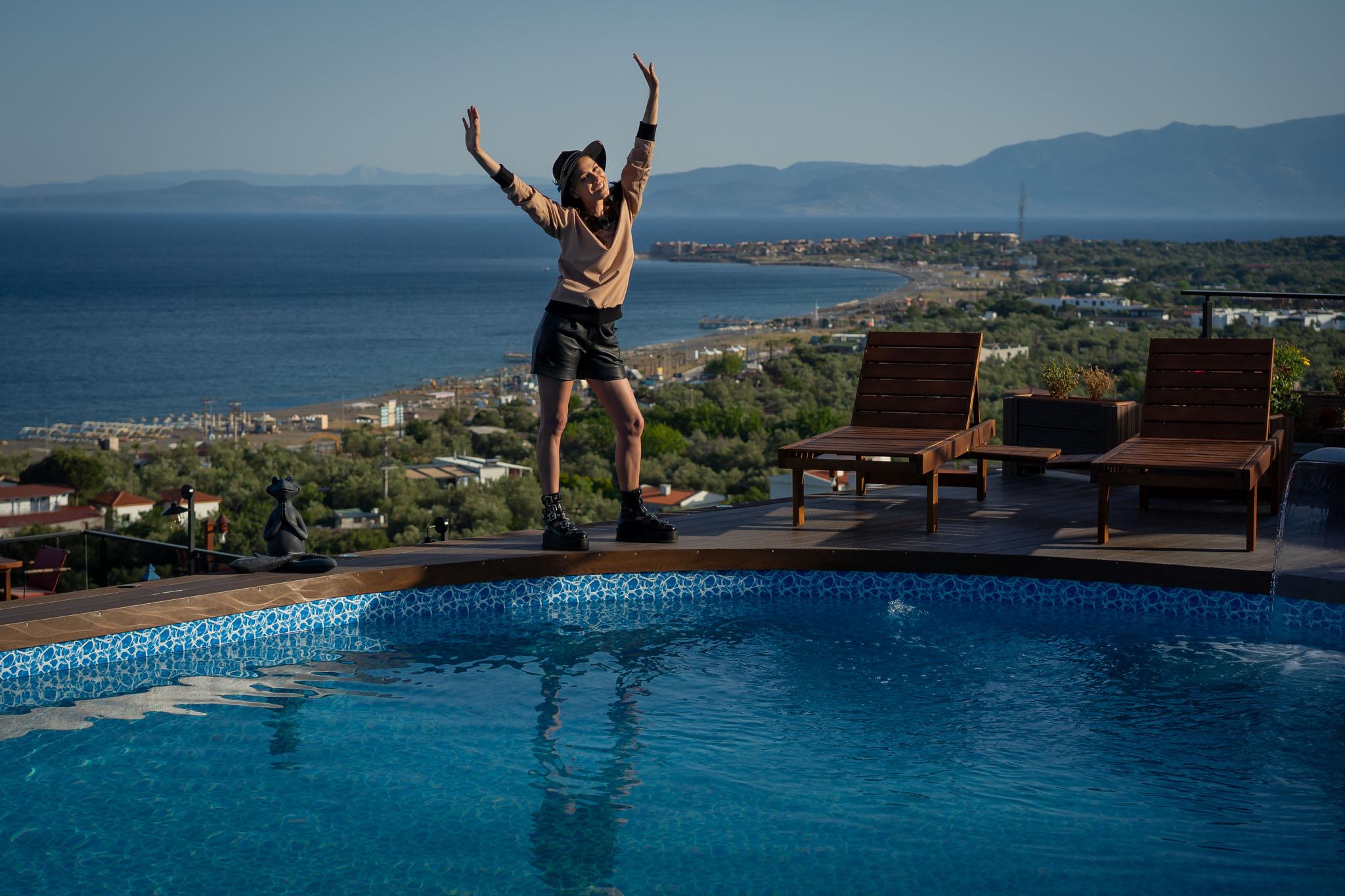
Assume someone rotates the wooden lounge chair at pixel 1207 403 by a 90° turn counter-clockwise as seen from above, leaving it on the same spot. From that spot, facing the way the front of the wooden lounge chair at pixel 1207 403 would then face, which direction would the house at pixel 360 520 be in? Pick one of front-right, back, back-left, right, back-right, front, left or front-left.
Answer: back-left

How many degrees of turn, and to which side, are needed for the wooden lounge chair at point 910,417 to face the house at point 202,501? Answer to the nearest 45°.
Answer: approximately 135° to its right

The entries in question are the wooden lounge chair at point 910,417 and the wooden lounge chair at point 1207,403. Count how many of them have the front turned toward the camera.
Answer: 2

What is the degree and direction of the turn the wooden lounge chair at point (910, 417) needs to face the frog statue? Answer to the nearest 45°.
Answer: approximately 45° to its right

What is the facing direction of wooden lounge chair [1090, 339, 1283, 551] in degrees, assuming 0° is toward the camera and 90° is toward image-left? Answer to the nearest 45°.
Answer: approximately 0°

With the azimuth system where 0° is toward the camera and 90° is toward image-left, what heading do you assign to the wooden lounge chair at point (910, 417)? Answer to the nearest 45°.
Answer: approximately 0°

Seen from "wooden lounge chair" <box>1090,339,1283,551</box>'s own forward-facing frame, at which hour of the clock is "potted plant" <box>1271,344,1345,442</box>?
The potted plant is roughly at 7 o'clock from the wooden lounge chair.

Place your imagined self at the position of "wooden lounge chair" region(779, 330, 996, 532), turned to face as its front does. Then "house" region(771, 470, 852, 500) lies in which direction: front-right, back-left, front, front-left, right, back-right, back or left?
back

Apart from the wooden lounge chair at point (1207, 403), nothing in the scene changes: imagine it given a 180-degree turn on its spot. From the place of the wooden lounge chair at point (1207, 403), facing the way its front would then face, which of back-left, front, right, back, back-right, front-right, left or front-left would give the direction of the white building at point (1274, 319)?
front

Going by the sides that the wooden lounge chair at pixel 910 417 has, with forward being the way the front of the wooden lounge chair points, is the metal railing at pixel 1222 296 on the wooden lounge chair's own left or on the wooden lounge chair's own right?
on the wooden lounge chair's own left
